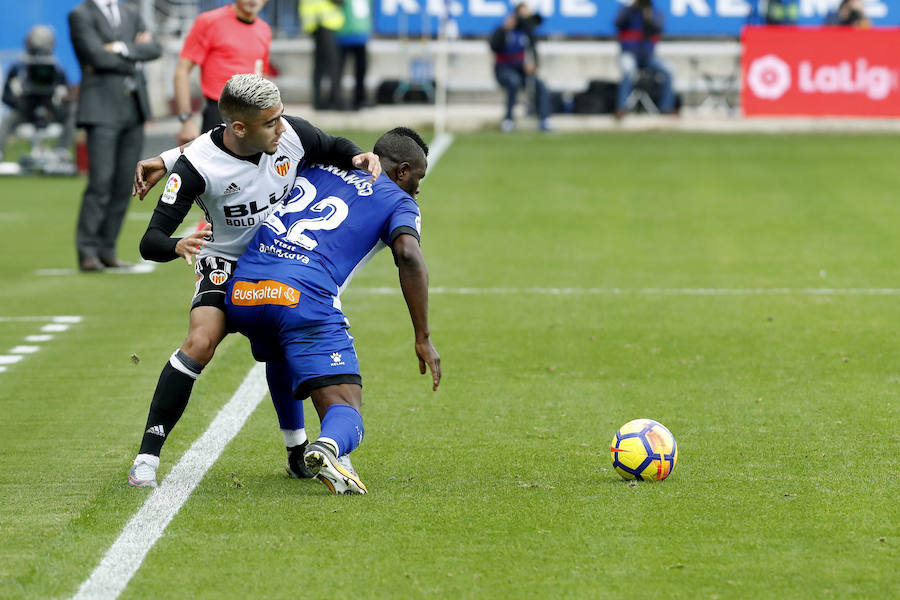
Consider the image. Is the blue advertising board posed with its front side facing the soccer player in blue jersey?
yes

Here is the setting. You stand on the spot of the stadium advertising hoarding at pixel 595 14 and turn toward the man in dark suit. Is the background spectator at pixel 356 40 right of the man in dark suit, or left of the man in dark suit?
right

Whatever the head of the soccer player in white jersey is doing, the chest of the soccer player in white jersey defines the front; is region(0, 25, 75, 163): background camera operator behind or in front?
behind

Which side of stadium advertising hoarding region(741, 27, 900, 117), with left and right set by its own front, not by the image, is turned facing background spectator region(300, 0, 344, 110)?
right

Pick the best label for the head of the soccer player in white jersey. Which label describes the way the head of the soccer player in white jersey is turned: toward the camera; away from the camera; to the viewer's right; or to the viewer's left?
to the viewer's right

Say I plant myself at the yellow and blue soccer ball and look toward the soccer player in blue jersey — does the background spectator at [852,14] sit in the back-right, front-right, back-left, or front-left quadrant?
back-right

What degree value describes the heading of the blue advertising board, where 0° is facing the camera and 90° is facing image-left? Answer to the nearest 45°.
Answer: approximately 0°
